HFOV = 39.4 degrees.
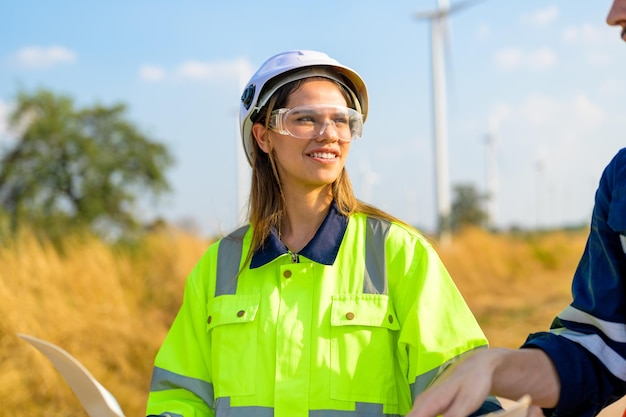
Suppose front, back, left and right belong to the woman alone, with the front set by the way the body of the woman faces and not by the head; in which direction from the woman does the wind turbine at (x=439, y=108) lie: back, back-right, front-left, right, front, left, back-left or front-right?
back

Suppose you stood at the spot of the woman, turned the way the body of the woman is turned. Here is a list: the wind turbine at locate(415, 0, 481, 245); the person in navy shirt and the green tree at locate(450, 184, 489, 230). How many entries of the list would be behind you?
2

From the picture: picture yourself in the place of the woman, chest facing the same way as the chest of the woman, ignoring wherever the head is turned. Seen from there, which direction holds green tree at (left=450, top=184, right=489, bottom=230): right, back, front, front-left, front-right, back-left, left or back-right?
back

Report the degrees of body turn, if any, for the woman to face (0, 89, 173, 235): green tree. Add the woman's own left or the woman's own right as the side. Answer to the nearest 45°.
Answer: approximately 180°

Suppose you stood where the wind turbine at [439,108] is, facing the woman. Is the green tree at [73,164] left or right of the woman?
right

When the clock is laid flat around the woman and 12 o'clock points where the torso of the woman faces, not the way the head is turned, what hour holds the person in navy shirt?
The person in navy shirt is roughly at 11 o'clock from the woman.

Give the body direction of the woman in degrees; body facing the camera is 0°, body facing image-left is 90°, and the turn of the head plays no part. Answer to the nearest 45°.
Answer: approximately 0°
